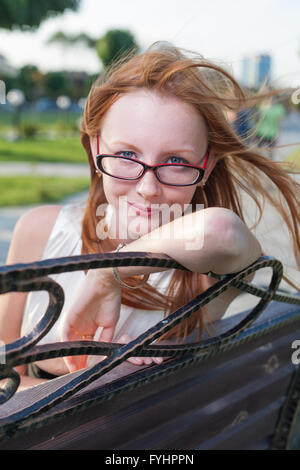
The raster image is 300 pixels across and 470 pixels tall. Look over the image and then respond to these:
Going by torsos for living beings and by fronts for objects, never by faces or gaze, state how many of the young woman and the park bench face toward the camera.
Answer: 1

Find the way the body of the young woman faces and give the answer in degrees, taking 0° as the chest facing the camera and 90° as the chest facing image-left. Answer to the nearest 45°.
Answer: approximately 0°

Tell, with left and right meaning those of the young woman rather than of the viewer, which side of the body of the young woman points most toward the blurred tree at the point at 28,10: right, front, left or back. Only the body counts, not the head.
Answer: back

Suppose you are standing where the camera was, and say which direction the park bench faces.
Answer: facing away from the viewer and to the left of the viewer
